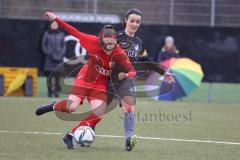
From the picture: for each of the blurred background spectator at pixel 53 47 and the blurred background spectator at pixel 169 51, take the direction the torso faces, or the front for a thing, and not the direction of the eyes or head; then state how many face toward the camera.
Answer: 2

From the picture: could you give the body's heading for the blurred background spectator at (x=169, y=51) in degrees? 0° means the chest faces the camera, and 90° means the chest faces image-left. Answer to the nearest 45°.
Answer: approximately 0°

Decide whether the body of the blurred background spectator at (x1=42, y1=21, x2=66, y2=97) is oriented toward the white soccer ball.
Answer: yes

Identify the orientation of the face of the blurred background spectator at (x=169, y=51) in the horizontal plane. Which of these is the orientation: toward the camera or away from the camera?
toward the camera

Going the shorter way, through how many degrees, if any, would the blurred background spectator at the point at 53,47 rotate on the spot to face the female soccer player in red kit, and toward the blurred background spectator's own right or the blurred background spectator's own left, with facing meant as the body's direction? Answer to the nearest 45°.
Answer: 0° — they already face them

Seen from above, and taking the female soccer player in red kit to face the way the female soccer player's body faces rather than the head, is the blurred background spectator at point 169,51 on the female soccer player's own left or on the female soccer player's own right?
on the female soccer player's own left

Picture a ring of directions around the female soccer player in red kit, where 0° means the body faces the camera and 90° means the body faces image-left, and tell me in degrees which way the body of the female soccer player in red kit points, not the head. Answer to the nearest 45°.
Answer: approximately 315°

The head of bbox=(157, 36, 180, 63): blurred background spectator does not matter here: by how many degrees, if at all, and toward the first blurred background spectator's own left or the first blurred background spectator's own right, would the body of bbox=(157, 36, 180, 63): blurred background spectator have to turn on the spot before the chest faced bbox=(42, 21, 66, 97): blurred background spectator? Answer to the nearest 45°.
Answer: approximately 90° to the first blurred background spectator's own right

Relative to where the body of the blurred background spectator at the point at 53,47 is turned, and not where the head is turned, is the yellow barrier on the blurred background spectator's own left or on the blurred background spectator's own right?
on the blurred background spectator's own right

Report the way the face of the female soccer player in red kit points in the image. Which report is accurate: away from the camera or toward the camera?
toward the camera

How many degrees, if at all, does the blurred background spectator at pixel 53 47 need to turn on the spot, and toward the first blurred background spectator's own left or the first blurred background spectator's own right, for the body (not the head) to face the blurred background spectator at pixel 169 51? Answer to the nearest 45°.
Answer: approximately 90° to the first blurred background spectator's own left

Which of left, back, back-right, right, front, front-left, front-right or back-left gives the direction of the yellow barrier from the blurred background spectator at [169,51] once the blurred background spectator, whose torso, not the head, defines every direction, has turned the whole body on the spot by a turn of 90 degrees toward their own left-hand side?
back

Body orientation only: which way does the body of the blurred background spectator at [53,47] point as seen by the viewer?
toward the camera
